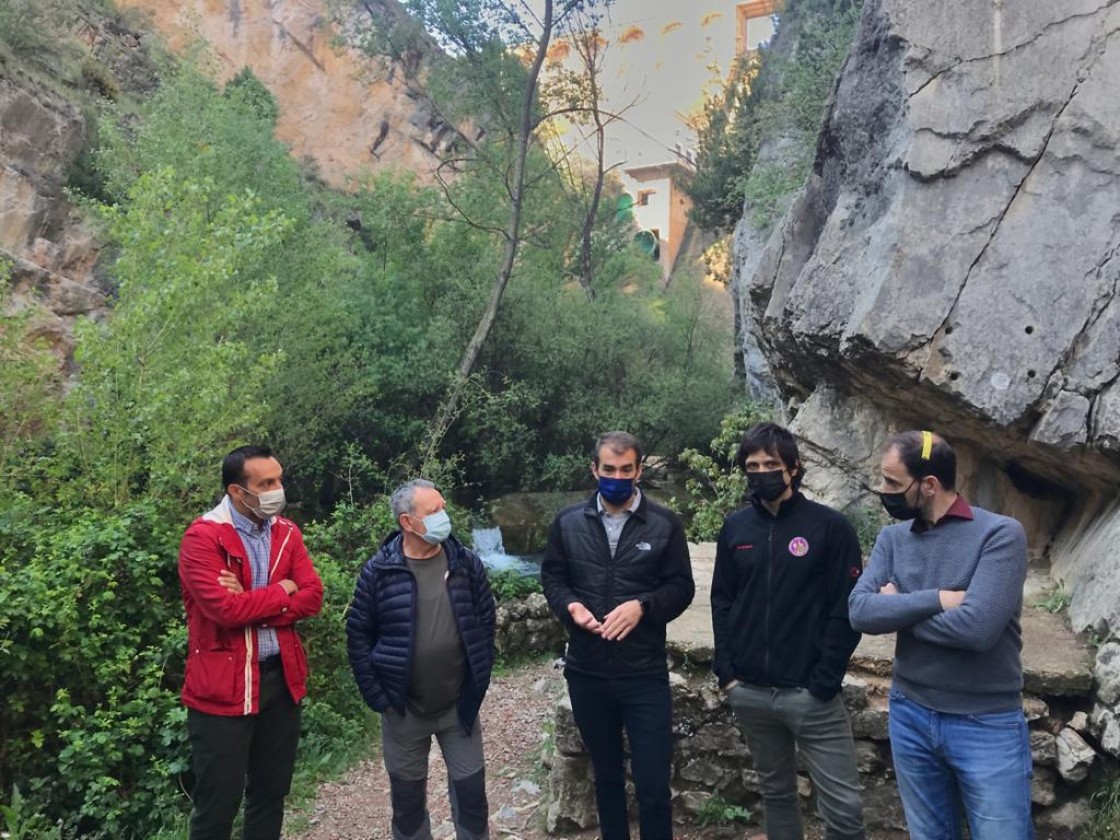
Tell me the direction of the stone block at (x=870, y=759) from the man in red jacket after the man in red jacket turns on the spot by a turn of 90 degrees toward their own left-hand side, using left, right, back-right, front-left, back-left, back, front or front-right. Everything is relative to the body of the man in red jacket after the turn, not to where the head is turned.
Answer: front-right

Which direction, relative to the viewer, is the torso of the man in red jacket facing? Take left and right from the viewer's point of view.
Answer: facing the viewer and to the right of the viewer

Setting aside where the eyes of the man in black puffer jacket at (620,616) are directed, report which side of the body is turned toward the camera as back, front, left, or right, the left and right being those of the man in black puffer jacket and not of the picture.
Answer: front

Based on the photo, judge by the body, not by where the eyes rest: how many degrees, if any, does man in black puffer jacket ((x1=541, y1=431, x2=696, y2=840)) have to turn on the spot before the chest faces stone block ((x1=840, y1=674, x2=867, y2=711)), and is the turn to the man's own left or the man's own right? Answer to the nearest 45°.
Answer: approximately 135° to the man's own left

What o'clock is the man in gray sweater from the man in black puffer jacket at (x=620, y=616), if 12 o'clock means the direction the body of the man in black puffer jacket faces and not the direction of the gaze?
The man in gray sweater is roughly at 10 o'clock from the man in black puffer jacket.

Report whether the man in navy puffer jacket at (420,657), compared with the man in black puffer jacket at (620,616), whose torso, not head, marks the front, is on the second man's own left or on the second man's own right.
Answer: on the second man's own right

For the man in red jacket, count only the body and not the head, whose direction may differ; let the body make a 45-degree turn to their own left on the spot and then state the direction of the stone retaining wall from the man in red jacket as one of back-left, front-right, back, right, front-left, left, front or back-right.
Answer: front

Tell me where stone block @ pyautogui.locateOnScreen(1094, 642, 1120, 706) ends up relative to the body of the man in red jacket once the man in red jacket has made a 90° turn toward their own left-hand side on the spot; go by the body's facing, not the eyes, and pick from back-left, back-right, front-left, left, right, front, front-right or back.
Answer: front-right

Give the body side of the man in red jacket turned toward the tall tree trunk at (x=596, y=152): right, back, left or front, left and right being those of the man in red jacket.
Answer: left

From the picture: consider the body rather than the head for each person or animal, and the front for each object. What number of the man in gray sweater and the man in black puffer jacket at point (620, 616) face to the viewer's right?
0

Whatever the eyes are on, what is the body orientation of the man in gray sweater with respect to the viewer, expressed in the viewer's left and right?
facing the viewer and to the left of the viewer

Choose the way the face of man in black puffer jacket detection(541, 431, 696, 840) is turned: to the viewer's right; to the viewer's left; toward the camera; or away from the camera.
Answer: toward the camera

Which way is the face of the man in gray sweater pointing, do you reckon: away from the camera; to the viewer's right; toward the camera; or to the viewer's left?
to the viewer's left

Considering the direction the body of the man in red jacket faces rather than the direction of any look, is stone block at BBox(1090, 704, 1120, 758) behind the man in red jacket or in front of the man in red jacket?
in front

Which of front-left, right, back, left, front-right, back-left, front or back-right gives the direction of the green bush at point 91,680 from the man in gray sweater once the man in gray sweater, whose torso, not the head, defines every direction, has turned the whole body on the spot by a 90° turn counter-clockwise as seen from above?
back-right

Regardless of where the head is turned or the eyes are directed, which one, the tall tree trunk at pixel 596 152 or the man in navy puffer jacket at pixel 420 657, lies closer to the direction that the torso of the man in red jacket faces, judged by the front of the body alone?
the man in navy puffer jacket
